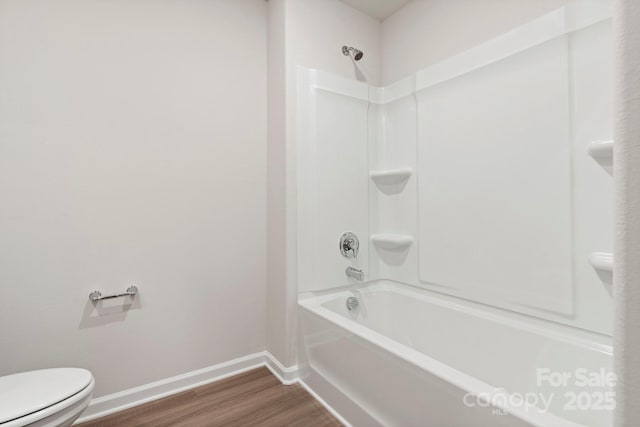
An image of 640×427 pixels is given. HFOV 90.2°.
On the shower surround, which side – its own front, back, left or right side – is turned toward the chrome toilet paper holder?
front

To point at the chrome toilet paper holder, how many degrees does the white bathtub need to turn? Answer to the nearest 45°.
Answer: approximately 45° to its right

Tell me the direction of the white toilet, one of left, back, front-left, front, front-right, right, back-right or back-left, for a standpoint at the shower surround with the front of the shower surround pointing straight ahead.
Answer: front

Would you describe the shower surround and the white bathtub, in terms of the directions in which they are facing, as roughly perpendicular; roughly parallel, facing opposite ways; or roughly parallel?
roughly parallel

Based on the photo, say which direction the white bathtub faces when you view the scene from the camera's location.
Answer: facing the viewer and to the left of the viewer
